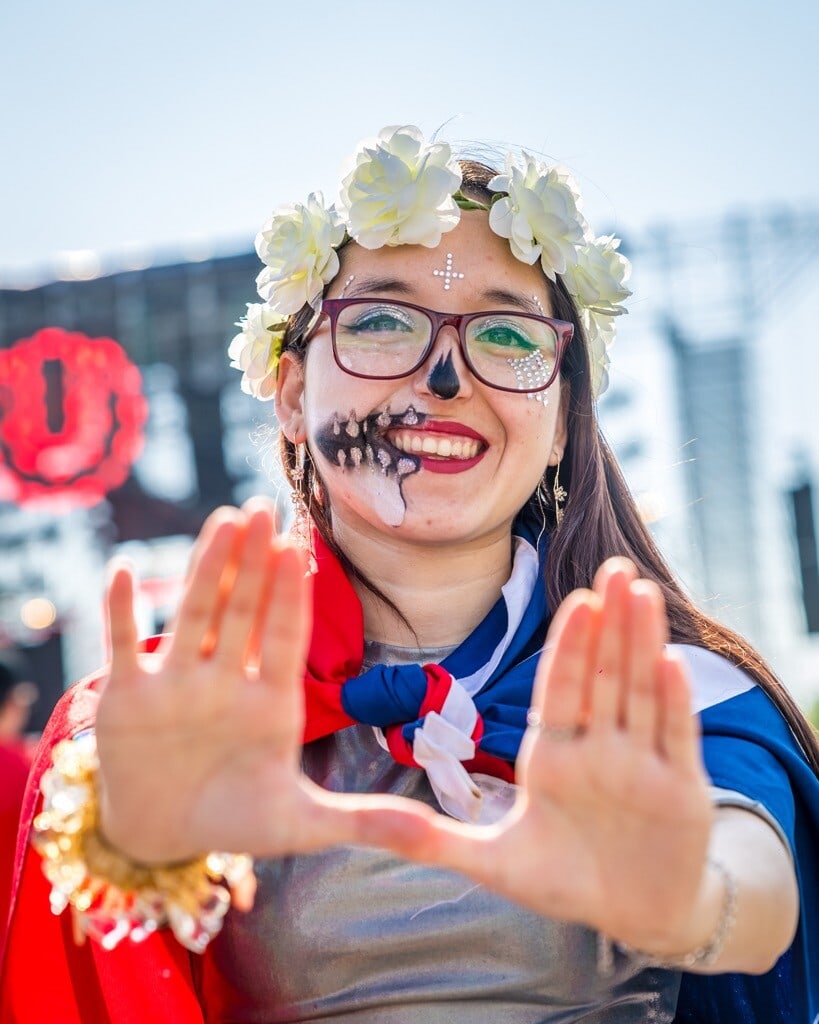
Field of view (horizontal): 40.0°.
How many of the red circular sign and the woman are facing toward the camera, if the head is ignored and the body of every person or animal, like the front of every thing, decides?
2

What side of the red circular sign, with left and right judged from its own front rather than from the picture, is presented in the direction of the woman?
front

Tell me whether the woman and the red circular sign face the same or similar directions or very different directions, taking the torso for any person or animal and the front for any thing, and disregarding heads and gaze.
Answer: same or similar directions

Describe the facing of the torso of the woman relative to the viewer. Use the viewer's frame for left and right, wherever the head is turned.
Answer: facing the viewer

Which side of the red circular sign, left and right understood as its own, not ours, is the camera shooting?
front

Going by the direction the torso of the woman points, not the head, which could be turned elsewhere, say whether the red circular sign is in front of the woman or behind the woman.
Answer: behind

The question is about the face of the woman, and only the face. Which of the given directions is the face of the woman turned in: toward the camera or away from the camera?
toward the camera
